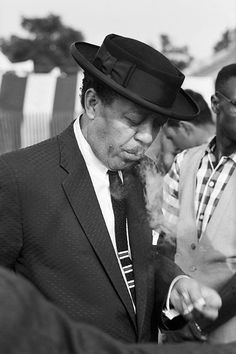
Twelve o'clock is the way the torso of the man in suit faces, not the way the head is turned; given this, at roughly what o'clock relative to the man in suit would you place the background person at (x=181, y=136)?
The background person is roughly at 8 o'clock from the man in suit.

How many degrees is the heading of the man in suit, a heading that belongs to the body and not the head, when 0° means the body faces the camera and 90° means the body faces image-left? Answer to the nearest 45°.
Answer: approximately 315°

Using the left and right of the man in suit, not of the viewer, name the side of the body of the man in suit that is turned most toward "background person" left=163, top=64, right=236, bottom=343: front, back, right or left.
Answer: left
